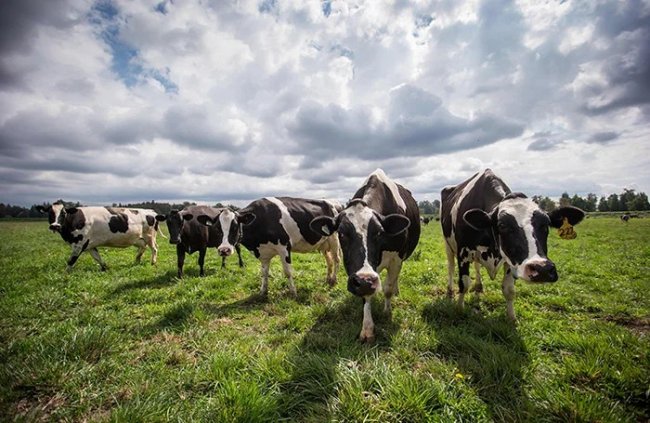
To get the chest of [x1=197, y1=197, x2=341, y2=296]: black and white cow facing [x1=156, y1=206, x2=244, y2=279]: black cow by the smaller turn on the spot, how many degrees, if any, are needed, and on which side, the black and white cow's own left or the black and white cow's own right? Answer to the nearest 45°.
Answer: approximately 90° to the black and white cow's own right

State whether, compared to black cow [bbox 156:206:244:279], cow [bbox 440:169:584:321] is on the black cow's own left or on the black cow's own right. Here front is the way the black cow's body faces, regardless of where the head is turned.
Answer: on the black cow's own left

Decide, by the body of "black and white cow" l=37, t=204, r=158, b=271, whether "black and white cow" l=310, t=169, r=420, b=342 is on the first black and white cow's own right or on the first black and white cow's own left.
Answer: on the first black and white cow's own left

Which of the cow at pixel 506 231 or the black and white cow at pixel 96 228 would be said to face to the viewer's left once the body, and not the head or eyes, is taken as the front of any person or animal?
the black and white cow

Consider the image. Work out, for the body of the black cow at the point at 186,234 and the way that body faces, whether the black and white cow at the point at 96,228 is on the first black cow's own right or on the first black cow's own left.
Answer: on the first black cow's own right

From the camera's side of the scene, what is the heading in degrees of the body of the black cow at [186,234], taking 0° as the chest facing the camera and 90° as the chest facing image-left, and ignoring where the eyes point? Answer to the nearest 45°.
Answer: approximately 45°

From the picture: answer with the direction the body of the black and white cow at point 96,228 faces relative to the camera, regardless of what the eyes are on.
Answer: to the viewer's left

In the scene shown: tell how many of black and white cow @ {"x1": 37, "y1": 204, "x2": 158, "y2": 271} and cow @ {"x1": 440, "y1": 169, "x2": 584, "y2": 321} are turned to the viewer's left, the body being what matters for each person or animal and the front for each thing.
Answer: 1

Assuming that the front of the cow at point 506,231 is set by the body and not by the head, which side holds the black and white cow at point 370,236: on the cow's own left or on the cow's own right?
on the cow's own right

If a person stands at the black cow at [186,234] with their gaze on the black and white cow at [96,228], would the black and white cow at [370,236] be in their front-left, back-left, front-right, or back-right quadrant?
back-left
